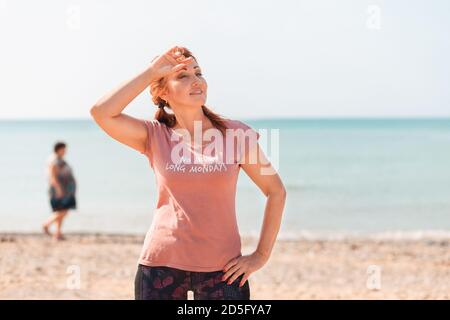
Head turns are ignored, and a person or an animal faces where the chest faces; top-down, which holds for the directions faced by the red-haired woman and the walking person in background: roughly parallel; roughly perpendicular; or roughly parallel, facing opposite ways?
roughly perpendicular

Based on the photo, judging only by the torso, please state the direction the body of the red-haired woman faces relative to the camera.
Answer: toward the camera

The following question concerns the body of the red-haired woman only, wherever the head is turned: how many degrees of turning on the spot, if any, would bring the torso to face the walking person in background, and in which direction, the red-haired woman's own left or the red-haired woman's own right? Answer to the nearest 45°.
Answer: approximately 180°

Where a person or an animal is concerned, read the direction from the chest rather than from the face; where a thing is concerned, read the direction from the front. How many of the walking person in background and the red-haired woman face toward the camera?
1

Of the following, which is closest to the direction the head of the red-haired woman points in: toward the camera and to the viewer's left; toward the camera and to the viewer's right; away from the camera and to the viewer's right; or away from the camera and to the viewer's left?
toward the camera and to the viewer's right
